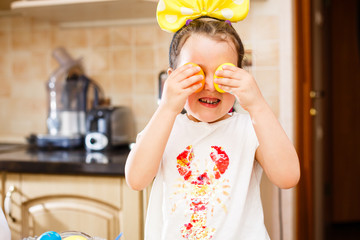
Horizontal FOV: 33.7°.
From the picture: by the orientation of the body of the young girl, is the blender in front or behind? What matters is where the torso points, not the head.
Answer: behind

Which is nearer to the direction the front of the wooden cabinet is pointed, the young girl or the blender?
the young girl

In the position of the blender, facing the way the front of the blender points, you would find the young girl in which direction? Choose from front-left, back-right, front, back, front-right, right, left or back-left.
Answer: left

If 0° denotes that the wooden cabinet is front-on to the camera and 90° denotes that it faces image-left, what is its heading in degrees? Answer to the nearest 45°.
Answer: approximately 0°

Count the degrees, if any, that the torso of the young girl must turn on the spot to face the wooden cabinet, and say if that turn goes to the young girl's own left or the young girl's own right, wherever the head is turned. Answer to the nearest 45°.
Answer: approximately 135° to the young girl's own right
